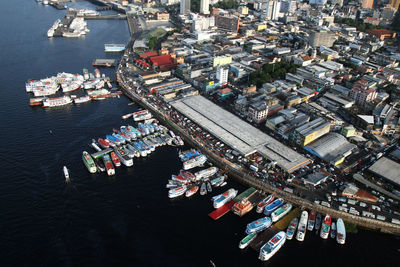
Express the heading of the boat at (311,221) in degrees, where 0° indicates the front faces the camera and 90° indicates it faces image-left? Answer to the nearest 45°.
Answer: approximately 180°

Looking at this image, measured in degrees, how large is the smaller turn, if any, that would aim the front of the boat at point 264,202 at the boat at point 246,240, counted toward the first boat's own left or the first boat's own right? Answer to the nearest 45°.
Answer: approximately 135° to the first boat's own right

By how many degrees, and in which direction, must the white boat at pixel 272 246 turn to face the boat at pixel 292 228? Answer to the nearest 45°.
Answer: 0° — it already faces it

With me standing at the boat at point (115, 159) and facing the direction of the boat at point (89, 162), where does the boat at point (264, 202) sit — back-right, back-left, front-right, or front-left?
back-left

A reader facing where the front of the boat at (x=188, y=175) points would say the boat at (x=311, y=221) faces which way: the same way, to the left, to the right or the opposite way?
to the left

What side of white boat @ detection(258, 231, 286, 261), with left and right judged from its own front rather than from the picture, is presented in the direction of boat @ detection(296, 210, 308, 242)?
front

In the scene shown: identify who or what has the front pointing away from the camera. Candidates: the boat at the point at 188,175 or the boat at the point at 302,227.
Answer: the boat at the point at 302,227

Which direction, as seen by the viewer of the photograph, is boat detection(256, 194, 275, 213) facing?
facing away from the viewer and to the right of the viewer

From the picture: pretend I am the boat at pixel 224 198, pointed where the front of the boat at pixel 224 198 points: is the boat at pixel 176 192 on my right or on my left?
on my left

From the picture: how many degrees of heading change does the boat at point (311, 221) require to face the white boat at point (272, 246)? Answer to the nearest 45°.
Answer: approximately 135° to its left

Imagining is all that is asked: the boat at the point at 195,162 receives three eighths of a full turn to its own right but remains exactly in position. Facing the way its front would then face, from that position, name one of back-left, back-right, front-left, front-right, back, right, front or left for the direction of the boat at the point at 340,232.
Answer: front-left

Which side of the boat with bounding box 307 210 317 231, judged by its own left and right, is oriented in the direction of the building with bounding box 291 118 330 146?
front

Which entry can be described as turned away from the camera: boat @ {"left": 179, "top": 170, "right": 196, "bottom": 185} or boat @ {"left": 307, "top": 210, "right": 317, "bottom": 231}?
boat @ {"left": 307, "top": 210, "right": 317, "bottom": 231}

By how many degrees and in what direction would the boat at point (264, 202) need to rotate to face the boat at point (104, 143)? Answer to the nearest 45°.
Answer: approximately 135° to its left

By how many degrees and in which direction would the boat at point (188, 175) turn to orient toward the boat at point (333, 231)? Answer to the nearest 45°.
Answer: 0° — it already faces it

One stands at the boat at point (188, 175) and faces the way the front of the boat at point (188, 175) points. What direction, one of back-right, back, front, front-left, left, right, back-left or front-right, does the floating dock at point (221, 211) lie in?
front

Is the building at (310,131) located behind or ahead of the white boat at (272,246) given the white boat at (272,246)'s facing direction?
ahead

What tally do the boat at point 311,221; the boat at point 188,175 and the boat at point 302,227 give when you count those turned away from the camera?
2

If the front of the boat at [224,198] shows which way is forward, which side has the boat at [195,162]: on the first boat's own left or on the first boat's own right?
on the first boat's own left
